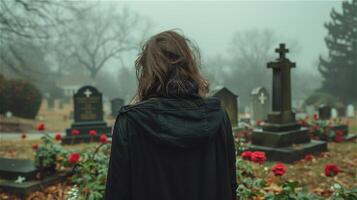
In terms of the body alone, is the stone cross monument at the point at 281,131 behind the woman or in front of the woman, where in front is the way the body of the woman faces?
in front

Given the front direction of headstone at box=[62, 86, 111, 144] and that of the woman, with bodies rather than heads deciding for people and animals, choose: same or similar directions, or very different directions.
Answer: very different directions

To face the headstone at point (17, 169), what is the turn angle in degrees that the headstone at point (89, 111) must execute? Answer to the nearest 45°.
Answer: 0° — it already faces it

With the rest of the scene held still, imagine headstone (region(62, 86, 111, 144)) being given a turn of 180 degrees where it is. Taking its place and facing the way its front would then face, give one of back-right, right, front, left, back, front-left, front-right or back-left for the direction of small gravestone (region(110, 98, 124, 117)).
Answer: front

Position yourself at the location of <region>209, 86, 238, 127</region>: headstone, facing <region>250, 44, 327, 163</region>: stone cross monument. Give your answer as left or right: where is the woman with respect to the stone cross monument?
right

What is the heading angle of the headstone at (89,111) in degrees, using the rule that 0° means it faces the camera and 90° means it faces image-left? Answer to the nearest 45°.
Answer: approximately 0°

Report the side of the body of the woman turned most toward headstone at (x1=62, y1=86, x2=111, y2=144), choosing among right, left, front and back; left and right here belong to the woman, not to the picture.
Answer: front

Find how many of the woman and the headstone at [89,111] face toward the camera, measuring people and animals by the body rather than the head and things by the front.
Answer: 1

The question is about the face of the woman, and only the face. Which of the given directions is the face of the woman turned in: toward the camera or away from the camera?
away from the camera

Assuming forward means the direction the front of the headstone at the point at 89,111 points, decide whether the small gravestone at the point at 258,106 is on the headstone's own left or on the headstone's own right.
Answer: on the headstone's own left

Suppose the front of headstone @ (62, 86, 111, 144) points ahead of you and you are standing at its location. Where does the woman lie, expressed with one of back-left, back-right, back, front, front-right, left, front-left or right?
front

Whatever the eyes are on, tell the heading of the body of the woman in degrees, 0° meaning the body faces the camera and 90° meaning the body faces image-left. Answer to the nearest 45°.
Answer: approximately 180°

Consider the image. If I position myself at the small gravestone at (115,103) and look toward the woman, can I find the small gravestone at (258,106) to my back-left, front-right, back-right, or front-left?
front-left

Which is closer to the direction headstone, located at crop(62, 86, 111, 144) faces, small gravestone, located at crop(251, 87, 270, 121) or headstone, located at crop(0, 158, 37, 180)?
the headstone

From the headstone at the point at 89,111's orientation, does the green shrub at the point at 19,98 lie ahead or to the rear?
to the rear

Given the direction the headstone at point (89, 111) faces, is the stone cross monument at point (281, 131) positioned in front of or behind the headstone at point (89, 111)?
in front
